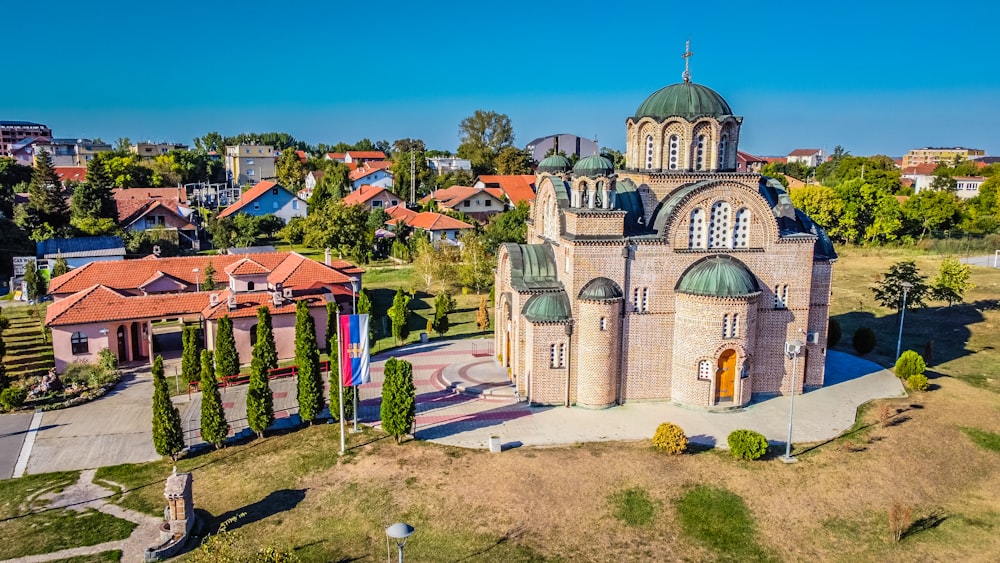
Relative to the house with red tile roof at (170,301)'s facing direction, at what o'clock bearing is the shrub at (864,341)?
The shrub is roughly at 10 o'clock from the house with red tile roof.

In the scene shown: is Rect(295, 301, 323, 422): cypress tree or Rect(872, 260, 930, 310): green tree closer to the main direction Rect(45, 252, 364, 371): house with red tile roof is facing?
the cypress tree

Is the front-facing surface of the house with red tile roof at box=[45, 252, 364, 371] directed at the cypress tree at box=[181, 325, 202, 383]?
yes

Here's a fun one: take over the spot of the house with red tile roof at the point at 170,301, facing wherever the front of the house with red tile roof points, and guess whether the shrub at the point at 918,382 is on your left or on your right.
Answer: on your left

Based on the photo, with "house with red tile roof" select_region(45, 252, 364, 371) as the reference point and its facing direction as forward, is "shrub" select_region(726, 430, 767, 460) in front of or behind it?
in front

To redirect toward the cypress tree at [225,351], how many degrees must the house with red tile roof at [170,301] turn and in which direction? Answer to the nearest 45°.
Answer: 0° — it already faces it

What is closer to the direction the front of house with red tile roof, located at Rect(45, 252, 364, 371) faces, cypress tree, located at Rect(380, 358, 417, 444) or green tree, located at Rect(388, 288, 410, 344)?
the cypress tree

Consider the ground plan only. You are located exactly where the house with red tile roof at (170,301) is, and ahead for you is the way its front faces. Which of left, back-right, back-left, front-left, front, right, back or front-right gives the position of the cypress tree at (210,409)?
front

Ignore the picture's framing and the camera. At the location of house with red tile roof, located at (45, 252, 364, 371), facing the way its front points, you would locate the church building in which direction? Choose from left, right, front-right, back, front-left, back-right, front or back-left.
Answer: front-left

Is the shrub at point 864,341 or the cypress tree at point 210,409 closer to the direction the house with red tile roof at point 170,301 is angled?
the cypress tree

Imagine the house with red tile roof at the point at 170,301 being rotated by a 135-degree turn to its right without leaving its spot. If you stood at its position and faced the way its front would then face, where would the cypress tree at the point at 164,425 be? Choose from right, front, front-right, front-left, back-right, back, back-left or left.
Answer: back-left

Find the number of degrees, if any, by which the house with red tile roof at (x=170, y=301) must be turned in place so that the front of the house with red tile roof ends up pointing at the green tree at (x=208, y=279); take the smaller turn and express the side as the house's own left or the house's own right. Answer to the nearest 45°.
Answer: approximately 180°

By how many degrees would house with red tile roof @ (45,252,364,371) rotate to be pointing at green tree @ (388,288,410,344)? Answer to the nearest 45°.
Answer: approximately 90° to its left

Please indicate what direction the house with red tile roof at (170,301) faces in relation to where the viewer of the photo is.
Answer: facing the viewer
